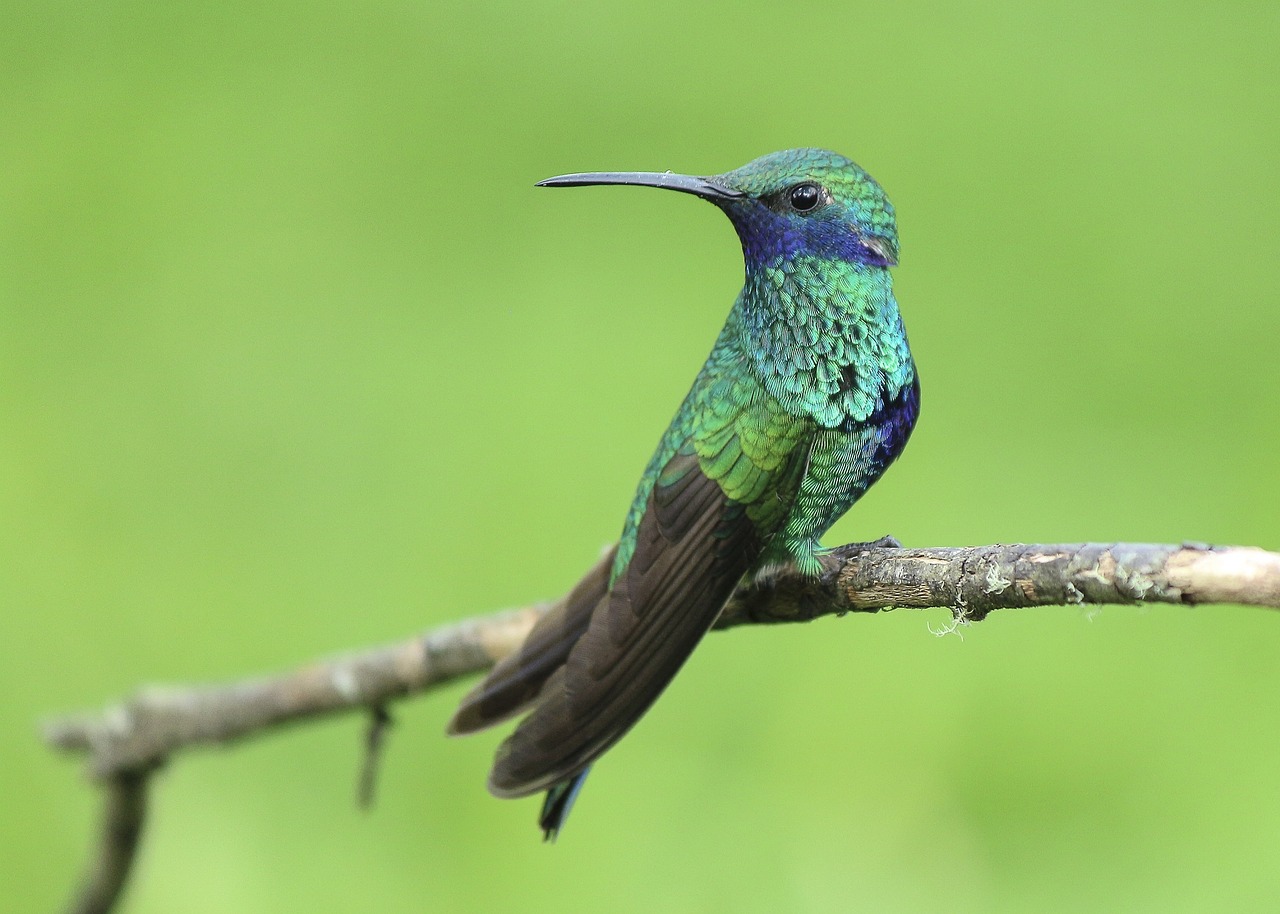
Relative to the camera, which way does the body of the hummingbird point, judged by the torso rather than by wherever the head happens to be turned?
to the viewer's right
